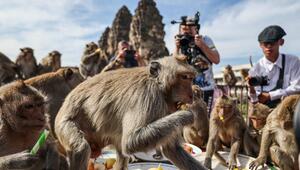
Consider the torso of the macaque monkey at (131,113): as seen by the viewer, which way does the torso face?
to the viewer's right

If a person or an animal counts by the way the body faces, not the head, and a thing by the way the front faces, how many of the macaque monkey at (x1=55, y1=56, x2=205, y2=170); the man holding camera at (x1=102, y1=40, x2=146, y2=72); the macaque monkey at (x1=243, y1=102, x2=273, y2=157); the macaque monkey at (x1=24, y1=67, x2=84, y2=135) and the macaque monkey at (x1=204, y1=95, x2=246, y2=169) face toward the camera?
3

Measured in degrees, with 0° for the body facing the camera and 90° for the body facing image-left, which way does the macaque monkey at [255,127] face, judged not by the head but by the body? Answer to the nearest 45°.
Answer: approximately 0°

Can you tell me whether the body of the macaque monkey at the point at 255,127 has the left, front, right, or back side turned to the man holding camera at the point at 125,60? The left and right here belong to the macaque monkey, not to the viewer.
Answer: right

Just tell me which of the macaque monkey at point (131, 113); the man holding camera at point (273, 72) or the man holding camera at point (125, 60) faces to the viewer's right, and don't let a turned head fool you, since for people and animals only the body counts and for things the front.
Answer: the macaque monkey
